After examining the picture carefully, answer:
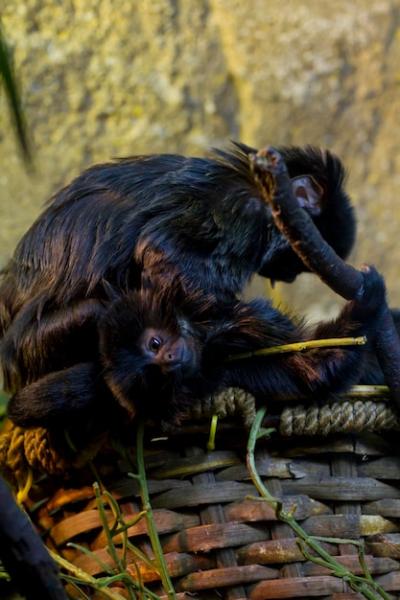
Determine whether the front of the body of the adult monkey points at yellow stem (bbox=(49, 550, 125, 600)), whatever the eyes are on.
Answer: no

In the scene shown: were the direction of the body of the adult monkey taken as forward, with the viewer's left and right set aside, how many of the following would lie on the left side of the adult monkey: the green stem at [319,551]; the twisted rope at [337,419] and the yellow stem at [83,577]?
0

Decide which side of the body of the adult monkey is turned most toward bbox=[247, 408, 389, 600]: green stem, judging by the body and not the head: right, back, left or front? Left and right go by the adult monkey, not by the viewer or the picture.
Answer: right

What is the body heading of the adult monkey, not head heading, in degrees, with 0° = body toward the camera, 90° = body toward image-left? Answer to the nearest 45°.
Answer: approximately 270°

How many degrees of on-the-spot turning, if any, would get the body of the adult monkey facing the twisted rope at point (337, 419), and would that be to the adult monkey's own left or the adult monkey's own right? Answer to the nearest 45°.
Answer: approximately 45° to the adult monkey's own right
